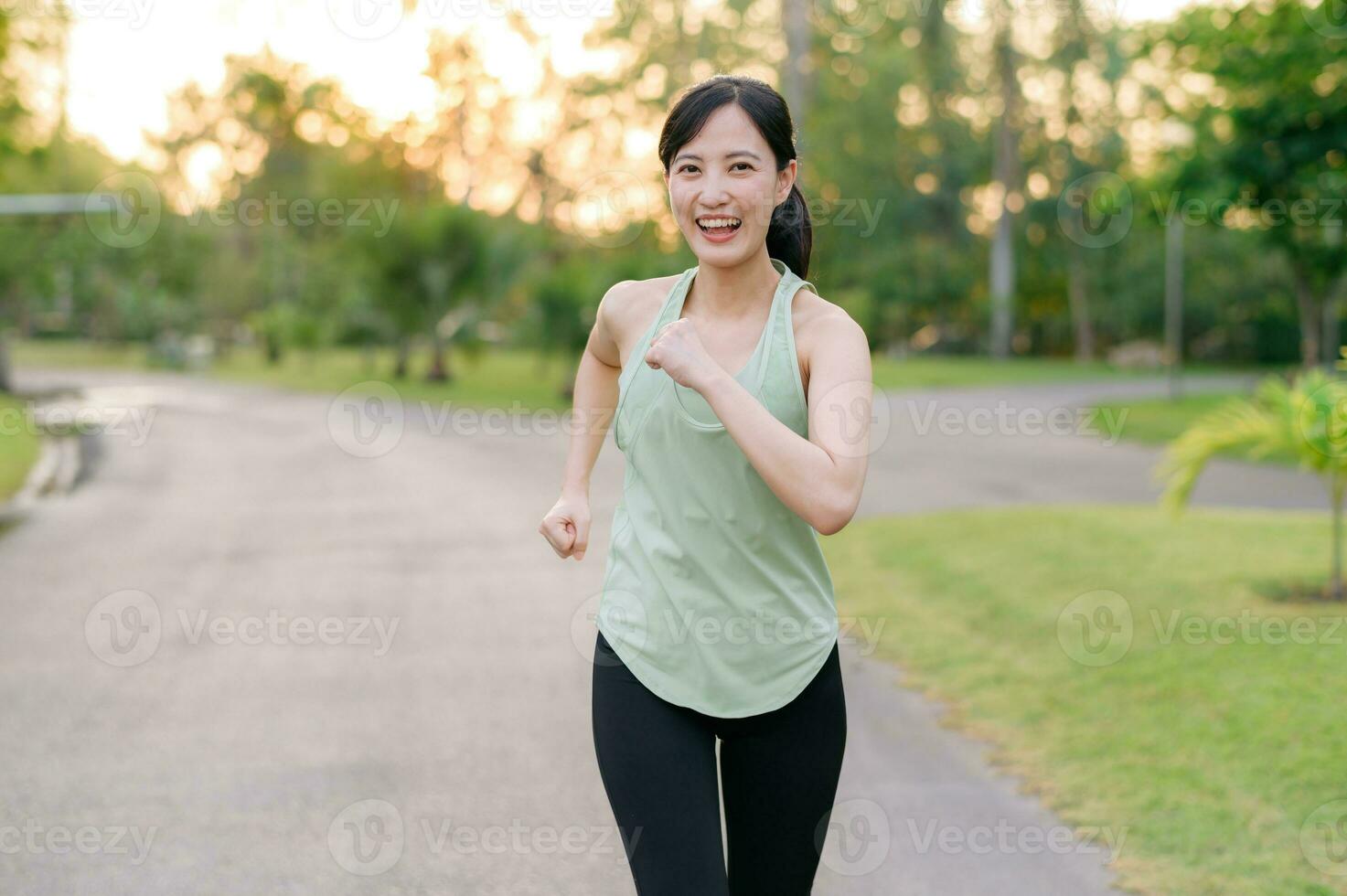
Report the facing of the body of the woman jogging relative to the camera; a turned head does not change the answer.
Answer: toward the camera

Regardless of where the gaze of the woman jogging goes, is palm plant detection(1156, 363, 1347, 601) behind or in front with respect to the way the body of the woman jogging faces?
behind

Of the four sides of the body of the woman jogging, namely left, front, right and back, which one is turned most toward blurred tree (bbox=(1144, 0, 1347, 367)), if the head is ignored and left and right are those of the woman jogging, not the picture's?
back
